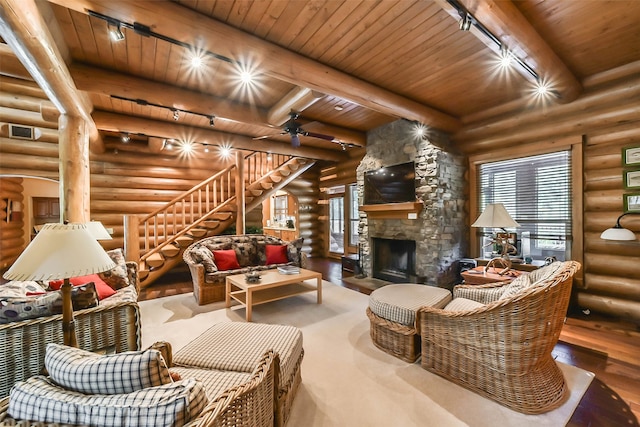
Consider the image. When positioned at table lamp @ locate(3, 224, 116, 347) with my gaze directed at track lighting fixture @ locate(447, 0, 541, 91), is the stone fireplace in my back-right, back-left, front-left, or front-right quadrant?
front-left

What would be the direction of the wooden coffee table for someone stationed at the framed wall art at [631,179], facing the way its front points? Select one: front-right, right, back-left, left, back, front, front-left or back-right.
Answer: front-right

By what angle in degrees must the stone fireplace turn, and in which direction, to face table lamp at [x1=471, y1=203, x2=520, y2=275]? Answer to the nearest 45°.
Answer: approximately 90° to its left

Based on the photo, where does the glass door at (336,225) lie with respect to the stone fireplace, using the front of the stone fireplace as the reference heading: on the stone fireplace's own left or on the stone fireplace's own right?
on the stone fireplace's own right

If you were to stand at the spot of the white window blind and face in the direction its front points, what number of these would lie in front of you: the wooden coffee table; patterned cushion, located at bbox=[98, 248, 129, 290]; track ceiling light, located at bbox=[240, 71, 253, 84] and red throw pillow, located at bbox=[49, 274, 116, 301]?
4

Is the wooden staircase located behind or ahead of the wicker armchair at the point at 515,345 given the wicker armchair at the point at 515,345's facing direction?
ahead

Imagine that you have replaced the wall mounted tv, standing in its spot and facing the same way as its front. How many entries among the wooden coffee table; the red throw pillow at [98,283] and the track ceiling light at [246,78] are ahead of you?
3

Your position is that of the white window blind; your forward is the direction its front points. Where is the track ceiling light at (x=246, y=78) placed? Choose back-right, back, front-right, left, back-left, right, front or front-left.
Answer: front

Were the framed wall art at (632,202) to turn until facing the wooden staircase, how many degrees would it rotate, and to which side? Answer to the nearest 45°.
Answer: approximately 45° to its right

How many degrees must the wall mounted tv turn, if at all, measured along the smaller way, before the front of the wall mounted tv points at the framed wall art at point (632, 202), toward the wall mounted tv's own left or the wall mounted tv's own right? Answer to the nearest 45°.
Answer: approximately 90° to the wall mounted tv's own left

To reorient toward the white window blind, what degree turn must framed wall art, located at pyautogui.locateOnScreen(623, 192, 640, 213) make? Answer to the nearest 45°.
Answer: approximately 90° to its right
